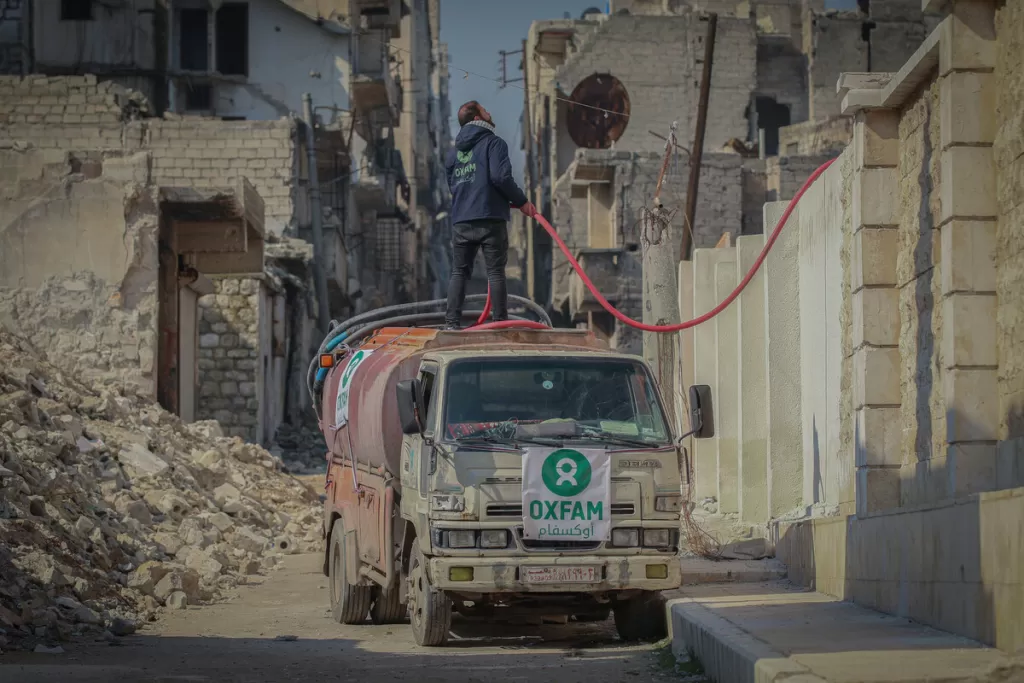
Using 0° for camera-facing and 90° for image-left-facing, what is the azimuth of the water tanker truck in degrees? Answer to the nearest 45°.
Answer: approximately 0°

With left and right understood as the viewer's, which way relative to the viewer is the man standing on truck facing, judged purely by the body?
facing away from the viewer and to the right of the viewer

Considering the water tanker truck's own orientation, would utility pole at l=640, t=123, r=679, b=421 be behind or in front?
behind

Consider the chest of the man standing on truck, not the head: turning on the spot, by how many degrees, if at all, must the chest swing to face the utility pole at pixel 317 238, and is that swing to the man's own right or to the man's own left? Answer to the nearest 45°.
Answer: approximately 45° to the man's own left

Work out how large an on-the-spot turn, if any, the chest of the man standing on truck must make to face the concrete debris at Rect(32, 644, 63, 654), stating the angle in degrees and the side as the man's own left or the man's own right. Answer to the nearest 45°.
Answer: approximately 180°

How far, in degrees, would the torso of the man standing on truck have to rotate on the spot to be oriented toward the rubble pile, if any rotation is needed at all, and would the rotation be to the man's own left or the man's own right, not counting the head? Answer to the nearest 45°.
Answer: approximately 90° to the man's own left

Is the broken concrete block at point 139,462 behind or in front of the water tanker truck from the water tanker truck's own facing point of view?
behind
